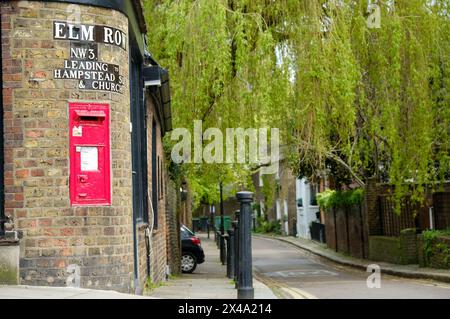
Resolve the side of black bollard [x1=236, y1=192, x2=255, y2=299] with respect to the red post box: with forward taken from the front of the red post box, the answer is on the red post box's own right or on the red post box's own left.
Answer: on the red post box's own left

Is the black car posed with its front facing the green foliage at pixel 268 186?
no

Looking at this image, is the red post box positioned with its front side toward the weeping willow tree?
no

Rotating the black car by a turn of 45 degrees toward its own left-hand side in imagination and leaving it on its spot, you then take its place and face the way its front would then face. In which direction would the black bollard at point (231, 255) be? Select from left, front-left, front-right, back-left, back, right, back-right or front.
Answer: front-left

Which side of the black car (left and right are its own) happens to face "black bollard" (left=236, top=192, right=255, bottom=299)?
left

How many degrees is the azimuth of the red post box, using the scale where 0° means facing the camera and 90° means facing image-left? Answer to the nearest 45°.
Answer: approximately 0°

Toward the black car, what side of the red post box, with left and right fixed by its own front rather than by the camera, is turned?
back

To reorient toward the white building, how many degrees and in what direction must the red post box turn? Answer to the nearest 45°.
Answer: approximately 180°
